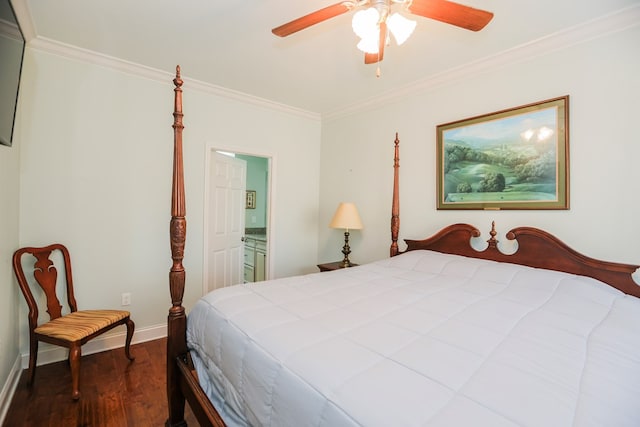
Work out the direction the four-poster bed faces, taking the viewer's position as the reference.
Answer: facing the viewer and to the left of the viewer

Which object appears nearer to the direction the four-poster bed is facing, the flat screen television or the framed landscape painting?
the flat screen television

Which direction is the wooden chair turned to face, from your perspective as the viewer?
facing the viewer and to the right of the viewer

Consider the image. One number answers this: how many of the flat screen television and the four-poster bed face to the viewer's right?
1

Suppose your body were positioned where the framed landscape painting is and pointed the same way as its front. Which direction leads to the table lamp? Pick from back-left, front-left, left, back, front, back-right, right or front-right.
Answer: front-right

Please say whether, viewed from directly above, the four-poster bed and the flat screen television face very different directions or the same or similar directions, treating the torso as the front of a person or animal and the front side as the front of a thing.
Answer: very different directions

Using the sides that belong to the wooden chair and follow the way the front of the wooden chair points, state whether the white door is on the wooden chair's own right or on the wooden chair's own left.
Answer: on the wooden chair's own left

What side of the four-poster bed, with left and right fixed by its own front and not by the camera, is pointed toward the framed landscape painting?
back

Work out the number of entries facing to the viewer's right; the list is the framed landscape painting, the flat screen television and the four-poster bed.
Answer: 1

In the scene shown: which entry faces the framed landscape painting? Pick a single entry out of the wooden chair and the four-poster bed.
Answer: the wooden chair

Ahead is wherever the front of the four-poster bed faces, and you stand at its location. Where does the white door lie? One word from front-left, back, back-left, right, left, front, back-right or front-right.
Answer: right

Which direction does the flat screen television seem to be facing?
to the viewer's right
